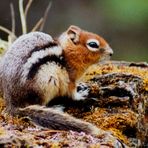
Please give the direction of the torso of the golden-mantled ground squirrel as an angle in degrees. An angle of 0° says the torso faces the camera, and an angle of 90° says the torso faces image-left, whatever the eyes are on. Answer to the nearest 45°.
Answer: approximately 270°
